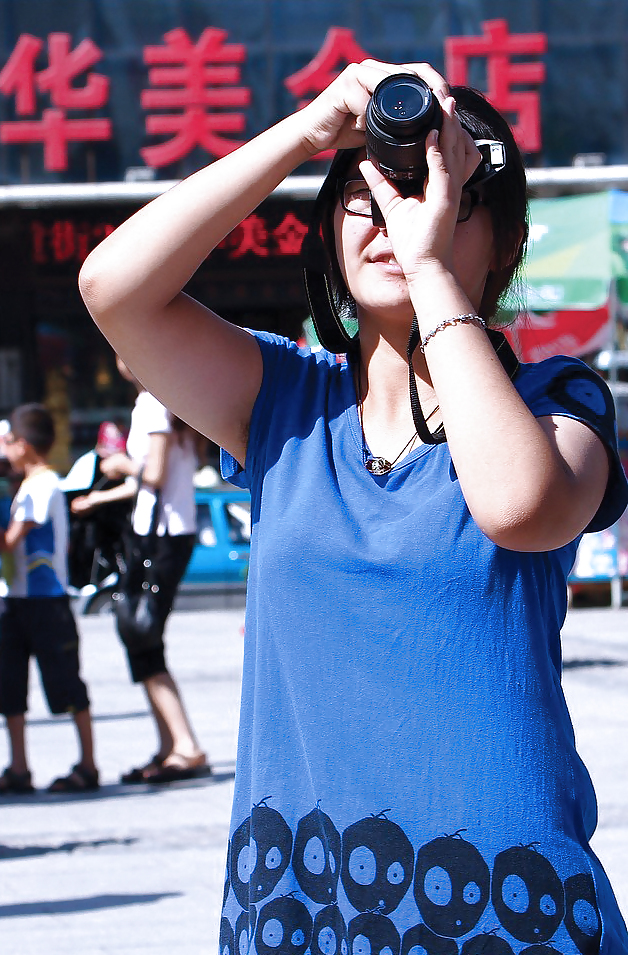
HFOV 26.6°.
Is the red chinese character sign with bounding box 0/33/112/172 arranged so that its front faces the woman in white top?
yes

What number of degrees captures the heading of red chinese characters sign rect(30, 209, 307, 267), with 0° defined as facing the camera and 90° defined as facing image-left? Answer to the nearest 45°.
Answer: approximately 0°

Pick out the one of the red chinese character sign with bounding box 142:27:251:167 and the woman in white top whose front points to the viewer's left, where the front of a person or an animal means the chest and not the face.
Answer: the woman in white top

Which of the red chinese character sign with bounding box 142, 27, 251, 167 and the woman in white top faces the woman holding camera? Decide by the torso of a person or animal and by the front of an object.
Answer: the red chinese character sign

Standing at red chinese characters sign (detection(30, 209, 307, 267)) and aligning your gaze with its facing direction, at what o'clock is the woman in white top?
The woman in white top is roughly at 12 o'clock from the red chinese characters sign.

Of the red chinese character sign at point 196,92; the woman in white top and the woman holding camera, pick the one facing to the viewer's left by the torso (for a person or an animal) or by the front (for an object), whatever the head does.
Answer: the woman in white top

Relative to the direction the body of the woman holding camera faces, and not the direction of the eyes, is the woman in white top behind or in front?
behind

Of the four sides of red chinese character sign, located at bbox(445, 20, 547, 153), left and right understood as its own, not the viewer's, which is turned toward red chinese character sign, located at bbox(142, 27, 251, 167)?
right
